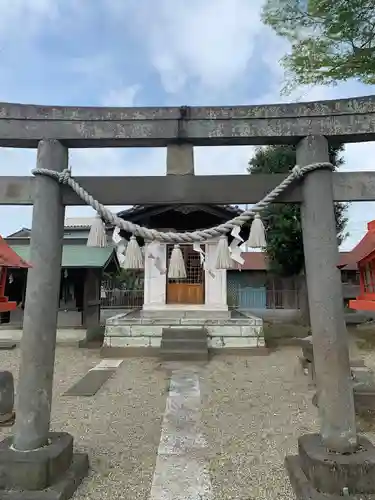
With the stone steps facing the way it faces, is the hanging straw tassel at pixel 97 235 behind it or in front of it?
in front

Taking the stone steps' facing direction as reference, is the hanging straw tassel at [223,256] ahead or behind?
ahead

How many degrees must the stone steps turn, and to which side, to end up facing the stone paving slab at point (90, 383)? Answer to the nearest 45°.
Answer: approximately 45° to its right

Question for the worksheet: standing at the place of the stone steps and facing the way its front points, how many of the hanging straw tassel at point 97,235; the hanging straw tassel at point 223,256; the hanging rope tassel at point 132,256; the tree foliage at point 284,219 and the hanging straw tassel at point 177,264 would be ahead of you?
4

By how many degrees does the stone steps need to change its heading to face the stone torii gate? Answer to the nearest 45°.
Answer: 0° — it already faces it

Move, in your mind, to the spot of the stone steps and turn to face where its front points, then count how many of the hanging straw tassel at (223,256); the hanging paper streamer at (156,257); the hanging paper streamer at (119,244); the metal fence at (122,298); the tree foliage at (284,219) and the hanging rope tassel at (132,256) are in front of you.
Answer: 4

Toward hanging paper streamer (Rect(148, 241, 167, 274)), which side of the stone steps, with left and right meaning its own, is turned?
front

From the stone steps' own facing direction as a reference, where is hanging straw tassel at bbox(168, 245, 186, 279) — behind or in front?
in front

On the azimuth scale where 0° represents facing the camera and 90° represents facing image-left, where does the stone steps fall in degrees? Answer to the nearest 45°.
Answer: approximately 0°

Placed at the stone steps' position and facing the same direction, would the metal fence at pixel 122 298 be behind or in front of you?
behind

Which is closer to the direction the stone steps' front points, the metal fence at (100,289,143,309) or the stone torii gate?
the stone torii gate

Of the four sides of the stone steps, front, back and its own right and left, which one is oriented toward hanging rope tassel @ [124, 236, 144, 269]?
front
